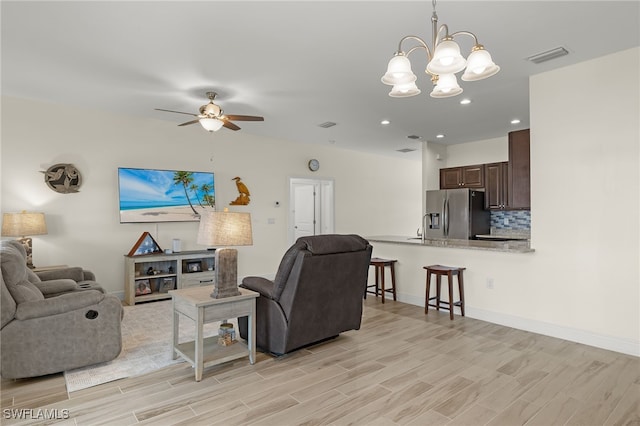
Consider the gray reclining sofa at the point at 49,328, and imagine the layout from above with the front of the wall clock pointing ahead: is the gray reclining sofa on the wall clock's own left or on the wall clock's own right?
on the wall clock's own right

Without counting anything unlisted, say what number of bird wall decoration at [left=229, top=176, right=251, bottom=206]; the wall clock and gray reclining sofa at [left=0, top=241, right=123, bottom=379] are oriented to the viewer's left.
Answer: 1

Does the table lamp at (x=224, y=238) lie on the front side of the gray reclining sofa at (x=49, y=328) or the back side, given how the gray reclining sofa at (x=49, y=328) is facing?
on the front side

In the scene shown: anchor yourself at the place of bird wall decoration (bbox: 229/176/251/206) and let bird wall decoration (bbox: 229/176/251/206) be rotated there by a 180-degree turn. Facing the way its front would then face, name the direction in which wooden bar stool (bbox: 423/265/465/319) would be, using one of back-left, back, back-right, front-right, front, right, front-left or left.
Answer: front-right

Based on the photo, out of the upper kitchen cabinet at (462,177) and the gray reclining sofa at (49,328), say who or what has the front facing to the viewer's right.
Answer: the gray reclining sofa

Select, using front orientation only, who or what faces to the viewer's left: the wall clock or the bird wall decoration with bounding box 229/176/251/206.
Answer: the bird wall decoration

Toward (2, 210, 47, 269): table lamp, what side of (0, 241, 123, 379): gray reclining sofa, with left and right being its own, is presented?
left

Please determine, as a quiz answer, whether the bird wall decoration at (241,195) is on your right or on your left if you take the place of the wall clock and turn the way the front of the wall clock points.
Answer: on your right

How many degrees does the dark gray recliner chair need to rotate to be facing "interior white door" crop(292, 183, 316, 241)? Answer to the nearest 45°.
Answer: approximately 45° to its right

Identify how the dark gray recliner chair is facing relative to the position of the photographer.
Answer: facing away from the viewer and to the left of the viewer

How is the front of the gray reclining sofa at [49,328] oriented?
to the viewer's right

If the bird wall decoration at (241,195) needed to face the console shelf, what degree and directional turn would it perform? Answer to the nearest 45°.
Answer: approximately 45° to its left

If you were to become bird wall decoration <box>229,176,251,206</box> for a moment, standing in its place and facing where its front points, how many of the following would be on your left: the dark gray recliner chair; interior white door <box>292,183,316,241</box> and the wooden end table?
2

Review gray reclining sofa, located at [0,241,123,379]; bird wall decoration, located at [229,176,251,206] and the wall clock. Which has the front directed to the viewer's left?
the bird wall decoration
